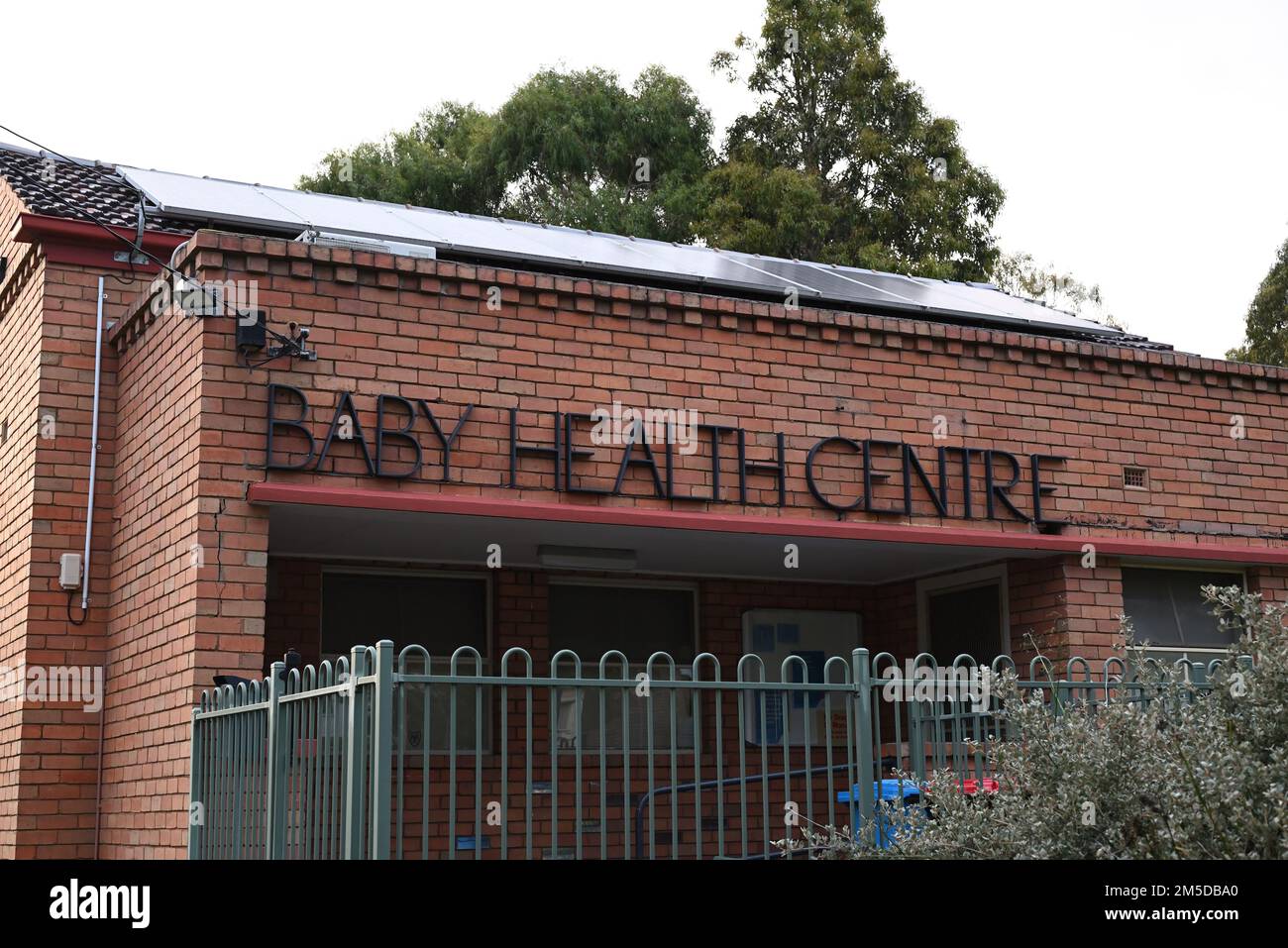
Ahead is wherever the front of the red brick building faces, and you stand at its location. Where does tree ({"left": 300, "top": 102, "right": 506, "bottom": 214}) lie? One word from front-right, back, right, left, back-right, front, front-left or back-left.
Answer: back-left

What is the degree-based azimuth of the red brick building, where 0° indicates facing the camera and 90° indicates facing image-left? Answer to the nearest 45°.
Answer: approximately 315°

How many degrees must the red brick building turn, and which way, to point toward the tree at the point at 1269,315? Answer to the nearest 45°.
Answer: approximately 90° to its left

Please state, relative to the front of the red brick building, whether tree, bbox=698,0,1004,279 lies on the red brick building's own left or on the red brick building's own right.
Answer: on the red brick building's own left

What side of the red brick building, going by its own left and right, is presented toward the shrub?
front
